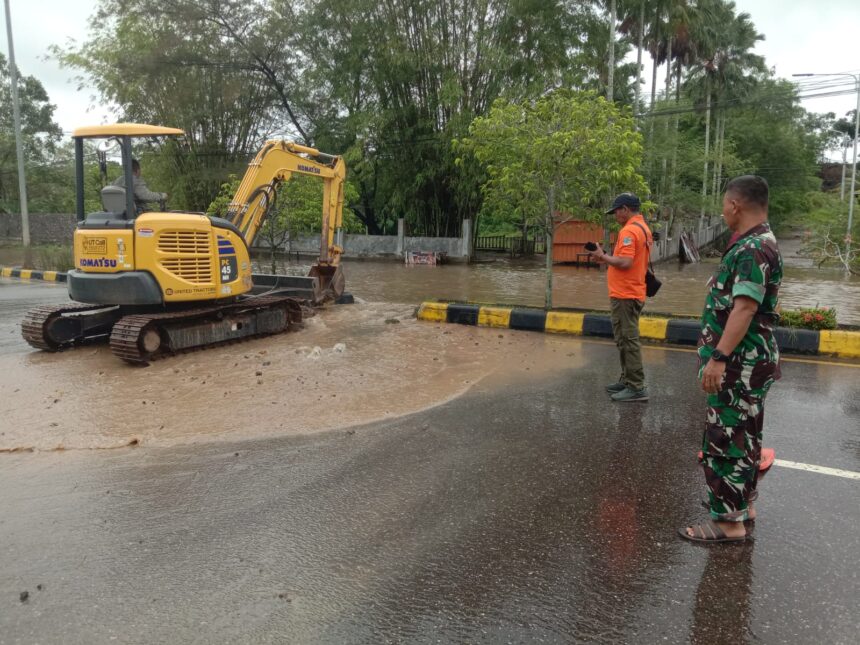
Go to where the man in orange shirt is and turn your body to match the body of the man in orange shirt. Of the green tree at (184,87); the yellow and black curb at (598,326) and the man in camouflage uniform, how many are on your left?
1

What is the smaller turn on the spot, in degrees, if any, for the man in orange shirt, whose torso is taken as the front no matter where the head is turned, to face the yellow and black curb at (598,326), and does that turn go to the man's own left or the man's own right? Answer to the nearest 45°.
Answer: approximately 90° to the man's own right

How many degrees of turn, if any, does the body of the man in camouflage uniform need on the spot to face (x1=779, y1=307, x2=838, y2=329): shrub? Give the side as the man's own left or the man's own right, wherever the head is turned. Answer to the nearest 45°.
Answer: approximately 90° to the man's own right

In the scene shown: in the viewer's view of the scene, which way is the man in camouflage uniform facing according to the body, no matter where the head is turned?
to the viewer's left

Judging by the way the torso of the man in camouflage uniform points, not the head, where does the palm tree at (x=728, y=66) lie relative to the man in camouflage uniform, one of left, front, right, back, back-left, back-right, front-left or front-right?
right

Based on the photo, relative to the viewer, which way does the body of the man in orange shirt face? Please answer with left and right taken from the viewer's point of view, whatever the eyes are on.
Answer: facing to the left of the viewer

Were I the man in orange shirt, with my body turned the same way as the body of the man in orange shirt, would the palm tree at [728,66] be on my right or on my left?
on my right

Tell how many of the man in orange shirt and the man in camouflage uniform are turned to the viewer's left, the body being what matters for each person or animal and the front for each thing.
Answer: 2

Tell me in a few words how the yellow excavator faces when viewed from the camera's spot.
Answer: facing away from the viewer and to the right of the viewer

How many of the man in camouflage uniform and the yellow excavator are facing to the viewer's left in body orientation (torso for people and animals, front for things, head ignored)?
1
